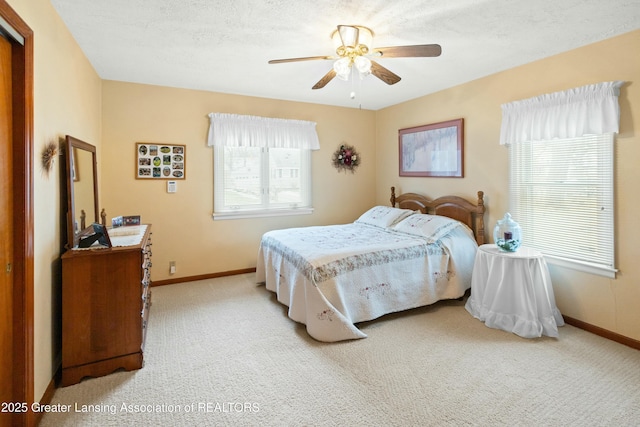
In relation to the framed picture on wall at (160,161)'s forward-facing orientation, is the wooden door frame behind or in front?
in front

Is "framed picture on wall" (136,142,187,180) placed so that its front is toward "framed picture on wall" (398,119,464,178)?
no

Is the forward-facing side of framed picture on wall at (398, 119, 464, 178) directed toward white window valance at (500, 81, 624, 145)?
no

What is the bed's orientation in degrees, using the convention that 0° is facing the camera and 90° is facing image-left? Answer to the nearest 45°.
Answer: approximately 45°

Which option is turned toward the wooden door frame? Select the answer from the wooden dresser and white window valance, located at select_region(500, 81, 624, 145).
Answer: the white window valance

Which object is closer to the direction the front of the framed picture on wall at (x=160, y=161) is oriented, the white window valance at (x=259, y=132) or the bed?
the bed

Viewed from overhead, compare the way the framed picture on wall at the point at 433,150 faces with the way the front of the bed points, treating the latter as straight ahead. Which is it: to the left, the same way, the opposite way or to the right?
the same way

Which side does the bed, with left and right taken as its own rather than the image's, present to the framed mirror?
front

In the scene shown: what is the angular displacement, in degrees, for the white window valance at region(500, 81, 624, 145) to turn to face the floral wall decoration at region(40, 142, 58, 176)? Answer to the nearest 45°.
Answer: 0° — it already faces it

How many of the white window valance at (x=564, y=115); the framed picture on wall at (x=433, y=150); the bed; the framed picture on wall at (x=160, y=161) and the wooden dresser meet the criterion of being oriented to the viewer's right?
1

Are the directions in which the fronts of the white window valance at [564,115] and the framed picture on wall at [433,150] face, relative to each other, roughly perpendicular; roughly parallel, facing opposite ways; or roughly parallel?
roughly parallel

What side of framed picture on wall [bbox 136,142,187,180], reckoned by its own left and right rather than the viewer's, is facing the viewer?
front

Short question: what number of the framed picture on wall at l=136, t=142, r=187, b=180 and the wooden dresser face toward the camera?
1

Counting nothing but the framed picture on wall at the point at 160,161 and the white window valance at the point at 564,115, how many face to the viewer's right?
0

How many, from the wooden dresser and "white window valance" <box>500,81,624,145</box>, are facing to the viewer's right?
1
